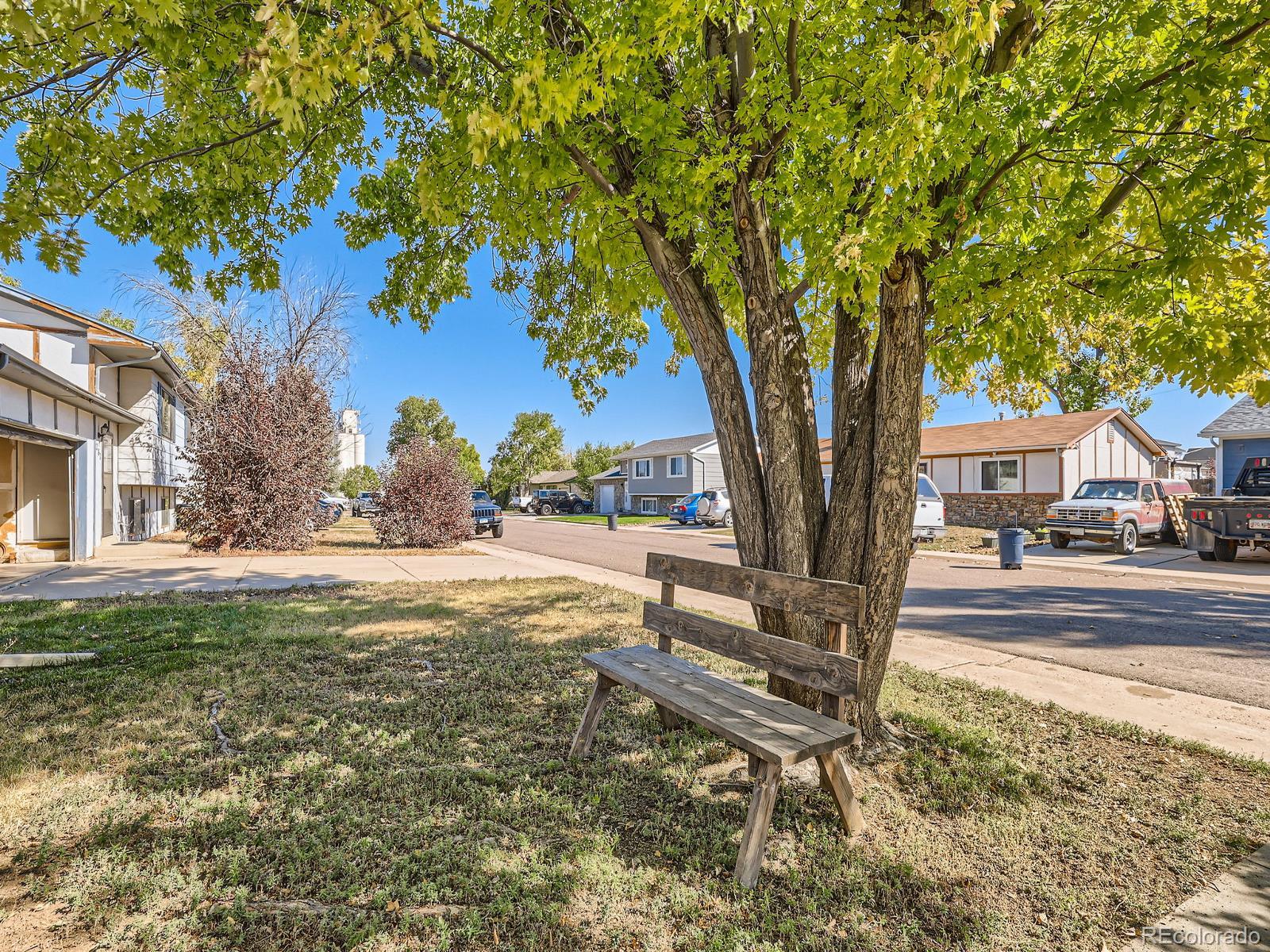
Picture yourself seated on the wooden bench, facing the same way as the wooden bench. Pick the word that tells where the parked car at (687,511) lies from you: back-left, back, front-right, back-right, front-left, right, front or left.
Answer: back-right

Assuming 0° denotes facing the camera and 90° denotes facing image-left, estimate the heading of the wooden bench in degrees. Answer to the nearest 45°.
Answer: approximately 45°

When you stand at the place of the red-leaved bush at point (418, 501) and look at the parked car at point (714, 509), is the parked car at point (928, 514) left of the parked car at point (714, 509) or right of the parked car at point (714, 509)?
right

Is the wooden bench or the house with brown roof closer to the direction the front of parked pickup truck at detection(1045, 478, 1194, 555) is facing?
the wooden bench

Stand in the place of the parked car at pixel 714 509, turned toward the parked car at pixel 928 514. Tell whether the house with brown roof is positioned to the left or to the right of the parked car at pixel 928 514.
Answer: left

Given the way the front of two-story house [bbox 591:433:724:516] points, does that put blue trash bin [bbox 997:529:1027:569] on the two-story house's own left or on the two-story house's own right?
on the two-story house's own left
